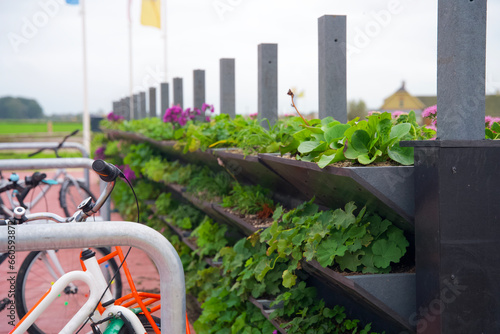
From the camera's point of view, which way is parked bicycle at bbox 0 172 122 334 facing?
to the viewer's right

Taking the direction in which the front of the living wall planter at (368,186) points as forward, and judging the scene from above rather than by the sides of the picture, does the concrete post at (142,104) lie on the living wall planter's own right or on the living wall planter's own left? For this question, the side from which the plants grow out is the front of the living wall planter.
on the living wall planter's own right

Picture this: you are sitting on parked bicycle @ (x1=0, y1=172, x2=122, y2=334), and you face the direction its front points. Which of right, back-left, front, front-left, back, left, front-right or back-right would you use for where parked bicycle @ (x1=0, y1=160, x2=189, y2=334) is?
right

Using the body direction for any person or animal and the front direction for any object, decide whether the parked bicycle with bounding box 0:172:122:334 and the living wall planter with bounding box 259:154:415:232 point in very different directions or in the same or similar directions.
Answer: very different directions

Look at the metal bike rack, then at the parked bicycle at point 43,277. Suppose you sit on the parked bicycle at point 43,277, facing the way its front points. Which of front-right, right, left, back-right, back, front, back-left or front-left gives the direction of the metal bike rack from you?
right

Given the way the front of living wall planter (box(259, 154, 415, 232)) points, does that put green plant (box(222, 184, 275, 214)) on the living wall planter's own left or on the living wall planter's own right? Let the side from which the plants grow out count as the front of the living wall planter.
on the living wall planter's own right

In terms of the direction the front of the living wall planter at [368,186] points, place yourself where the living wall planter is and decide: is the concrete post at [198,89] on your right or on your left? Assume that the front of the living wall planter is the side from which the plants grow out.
on your right

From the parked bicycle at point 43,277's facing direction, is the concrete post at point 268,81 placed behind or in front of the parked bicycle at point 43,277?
in front

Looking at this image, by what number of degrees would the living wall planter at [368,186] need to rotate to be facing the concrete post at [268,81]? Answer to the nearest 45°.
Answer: approximately 135° to its right

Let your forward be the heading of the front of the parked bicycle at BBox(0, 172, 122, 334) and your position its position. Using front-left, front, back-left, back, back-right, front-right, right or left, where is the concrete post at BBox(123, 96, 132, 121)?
left

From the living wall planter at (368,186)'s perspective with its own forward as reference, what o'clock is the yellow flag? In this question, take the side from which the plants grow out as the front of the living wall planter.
The yellow flag is roughly at 4 o'clock from the living wall planter.
